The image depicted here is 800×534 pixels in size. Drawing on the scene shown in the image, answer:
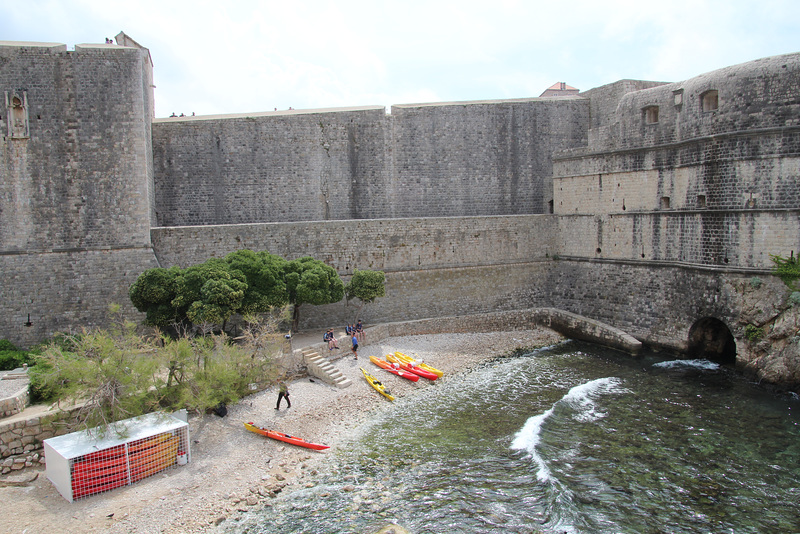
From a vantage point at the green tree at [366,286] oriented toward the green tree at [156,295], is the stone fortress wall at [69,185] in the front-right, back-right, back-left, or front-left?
front-right

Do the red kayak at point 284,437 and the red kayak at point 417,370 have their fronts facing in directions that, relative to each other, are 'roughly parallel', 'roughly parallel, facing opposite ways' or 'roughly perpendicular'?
roughly parallel
